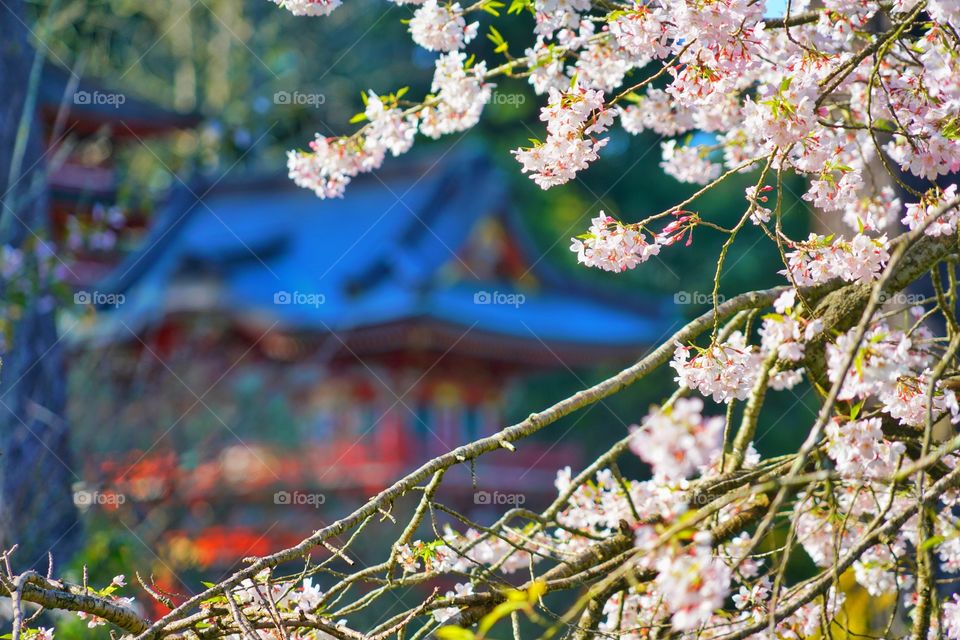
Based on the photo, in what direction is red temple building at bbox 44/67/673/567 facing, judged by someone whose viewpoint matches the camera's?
facing the viewer and to the left of the viewer
